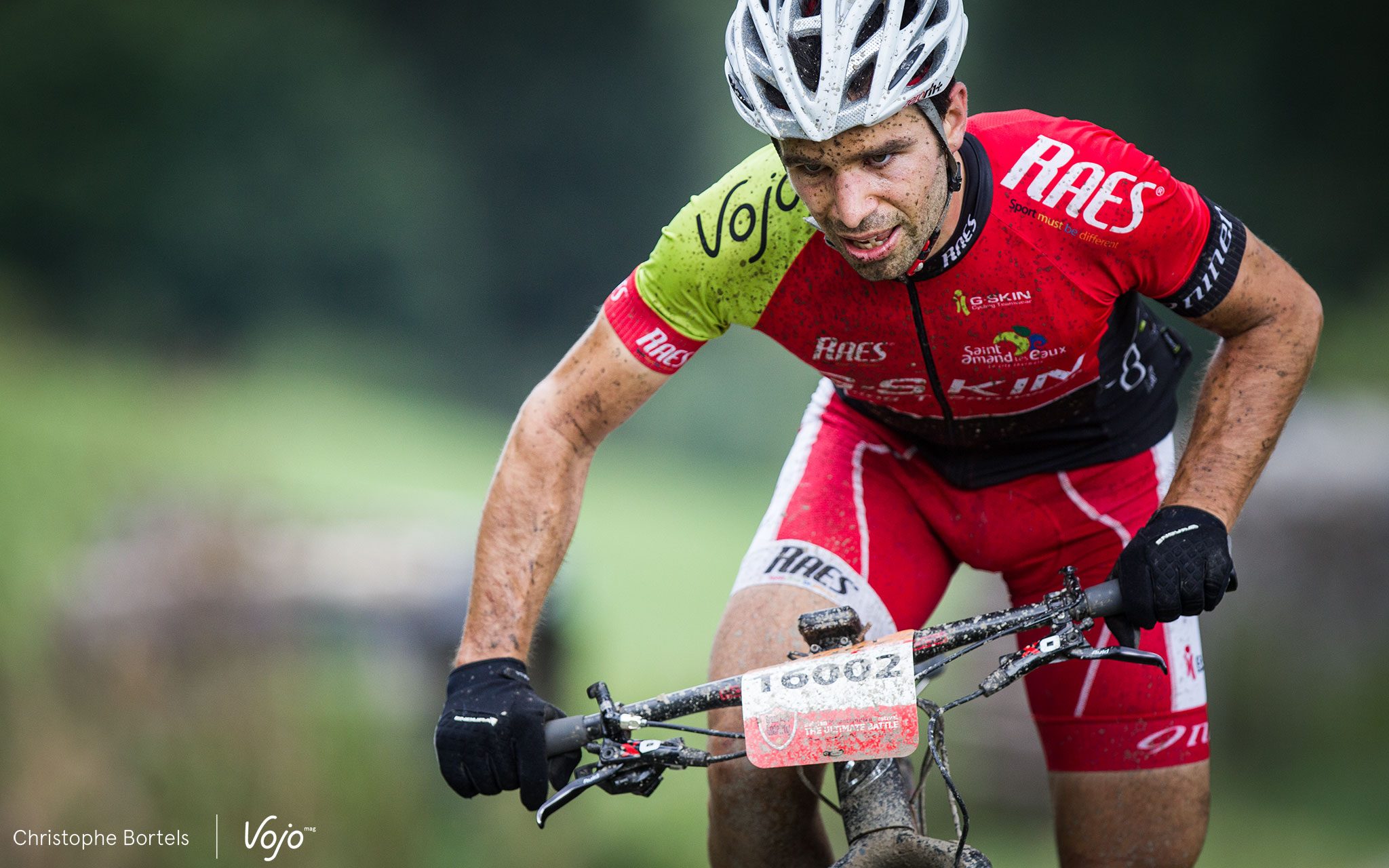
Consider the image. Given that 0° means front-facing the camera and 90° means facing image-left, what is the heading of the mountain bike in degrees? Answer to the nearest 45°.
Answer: approximately 0°
